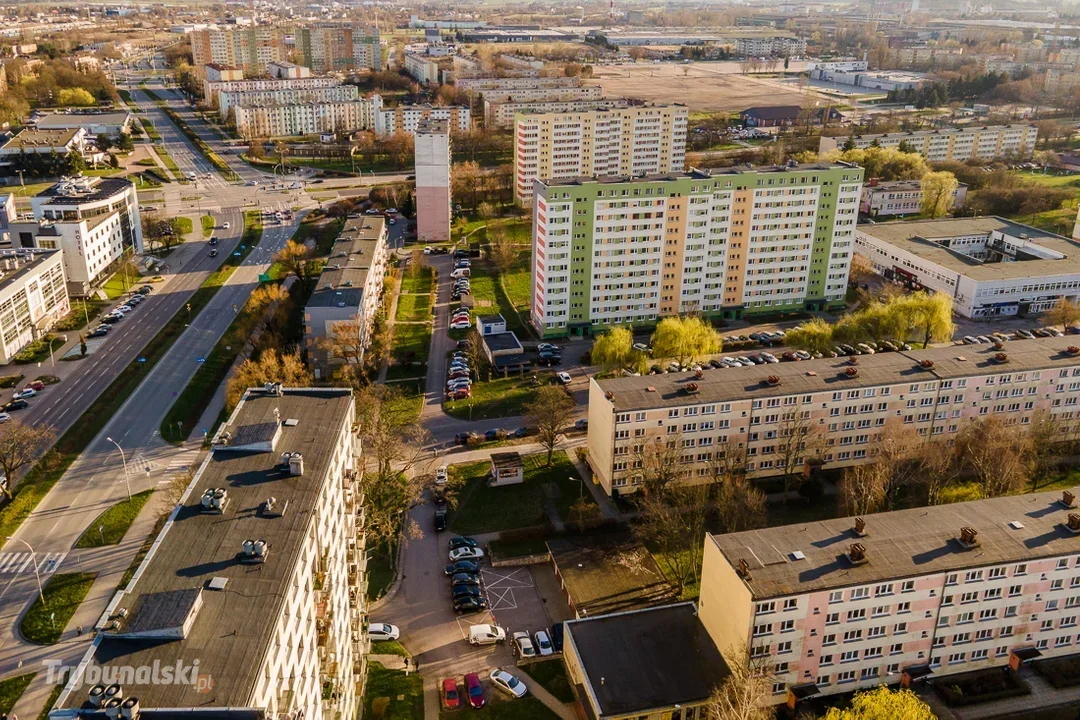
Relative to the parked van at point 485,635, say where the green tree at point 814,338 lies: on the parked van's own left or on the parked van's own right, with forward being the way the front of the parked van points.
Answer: on the parked van's own left

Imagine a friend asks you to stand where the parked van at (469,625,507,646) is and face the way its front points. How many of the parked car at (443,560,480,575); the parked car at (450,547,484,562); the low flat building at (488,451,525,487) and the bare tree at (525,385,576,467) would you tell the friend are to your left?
4

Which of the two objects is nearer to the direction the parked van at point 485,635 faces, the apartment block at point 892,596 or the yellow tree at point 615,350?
the apartment block

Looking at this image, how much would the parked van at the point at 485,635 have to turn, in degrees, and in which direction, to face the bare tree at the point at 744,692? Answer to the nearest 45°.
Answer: approximately 45° to its right

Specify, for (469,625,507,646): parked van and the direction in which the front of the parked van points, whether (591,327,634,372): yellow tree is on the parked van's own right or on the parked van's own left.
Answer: on the parked van's own left

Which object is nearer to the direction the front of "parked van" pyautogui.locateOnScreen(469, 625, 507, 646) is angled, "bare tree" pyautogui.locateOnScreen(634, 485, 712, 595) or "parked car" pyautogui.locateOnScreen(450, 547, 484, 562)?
the bare tree

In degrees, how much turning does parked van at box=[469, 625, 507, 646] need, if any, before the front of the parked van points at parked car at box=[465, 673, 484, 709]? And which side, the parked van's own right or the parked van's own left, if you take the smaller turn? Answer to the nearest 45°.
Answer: approximately 90° to the parked van's own right

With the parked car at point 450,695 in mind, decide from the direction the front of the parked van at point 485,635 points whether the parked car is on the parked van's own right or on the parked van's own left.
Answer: on the parked van's own right

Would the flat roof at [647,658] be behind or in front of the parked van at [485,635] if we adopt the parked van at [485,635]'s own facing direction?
in front

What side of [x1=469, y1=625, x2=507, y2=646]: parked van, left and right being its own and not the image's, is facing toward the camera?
right

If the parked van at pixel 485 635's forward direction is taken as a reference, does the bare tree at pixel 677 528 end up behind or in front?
in front

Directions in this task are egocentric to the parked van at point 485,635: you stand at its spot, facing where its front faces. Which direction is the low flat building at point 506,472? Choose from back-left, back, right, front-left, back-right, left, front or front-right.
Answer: left

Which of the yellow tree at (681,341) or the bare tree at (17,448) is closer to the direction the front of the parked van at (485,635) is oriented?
the yellow tree

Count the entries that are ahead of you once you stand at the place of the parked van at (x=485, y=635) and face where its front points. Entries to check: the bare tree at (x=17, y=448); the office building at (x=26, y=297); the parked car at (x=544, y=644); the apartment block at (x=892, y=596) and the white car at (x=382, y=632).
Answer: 2

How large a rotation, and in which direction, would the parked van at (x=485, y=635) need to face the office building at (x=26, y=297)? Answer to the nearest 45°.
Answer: approximately 135° to its left

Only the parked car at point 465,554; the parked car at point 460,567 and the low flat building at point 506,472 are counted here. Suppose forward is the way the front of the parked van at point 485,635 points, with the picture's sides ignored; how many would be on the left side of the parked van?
3
